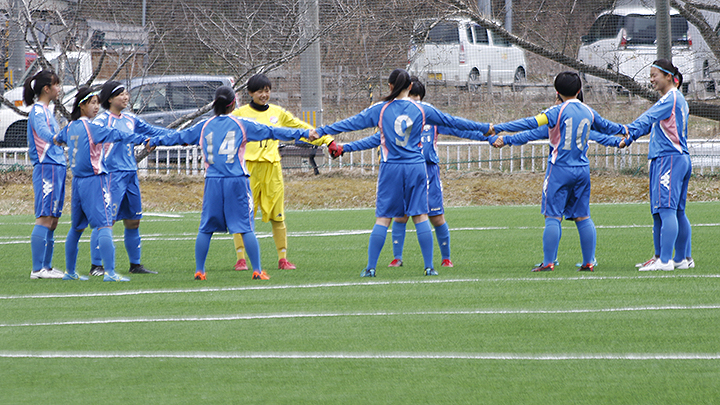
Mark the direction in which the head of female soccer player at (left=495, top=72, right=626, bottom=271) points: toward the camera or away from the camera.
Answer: away from the camera

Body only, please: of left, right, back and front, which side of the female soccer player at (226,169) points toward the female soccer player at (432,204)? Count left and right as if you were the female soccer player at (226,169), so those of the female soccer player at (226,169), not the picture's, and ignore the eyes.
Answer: right

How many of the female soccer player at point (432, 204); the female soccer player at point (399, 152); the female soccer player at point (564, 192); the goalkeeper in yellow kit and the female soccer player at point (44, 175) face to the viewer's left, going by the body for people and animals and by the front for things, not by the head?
0

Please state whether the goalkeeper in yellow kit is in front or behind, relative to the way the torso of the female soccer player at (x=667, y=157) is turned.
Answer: in front

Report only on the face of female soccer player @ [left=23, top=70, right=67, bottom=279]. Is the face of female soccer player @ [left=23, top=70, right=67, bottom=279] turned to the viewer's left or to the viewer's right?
to the viewer's right

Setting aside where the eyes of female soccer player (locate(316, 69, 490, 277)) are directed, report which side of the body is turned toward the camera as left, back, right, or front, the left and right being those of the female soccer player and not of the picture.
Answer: back

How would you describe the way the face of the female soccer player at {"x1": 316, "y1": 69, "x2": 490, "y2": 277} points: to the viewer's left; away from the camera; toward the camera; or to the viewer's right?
away from the camera

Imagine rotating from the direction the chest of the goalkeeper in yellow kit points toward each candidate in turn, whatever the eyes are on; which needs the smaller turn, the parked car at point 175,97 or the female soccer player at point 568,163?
the female soccer player

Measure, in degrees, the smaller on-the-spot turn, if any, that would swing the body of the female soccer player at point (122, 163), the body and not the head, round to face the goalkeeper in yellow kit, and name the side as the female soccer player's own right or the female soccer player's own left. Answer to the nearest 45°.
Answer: approximately 45° to the female soccer player's own left

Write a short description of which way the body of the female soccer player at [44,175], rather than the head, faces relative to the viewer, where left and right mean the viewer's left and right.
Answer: facing to the right of the viewer

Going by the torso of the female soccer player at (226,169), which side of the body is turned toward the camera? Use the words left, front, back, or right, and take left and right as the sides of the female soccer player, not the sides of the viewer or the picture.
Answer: back

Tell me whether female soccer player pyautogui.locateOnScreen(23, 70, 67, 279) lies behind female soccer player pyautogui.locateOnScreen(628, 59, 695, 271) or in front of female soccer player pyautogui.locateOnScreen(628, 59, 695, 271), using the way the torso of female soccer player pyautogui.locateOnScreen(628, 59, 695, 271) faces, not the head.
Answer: in front

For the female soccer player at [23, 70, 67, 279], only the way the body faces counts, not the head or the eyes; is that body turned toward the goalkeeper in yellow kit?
yes
